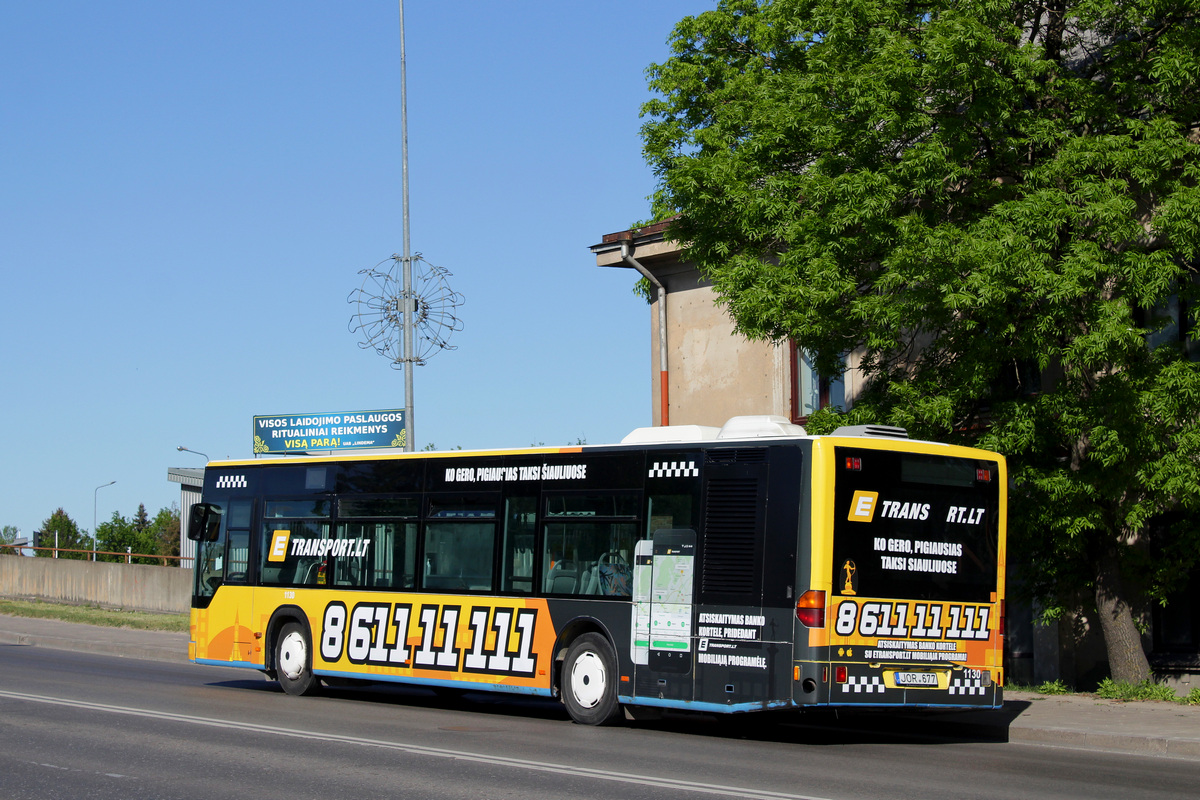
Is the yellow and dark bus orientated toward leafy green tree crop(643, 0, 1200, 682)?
no

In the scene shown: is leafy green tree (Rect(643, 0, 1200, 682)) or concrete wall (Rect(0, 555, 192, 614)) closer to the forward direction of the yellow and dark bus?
the concrete wall

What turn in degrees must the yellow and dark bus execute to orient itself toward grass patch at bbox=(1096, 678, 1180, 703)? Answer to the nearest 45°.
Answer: approximately 90° to its right

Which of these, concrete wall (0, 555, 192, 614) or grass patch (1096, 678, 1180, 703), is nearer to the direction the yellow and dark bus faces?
the concrete wall

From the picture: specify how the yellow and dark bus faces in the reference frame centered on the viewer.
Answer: facing away from the viewer and to the left of the viewer
